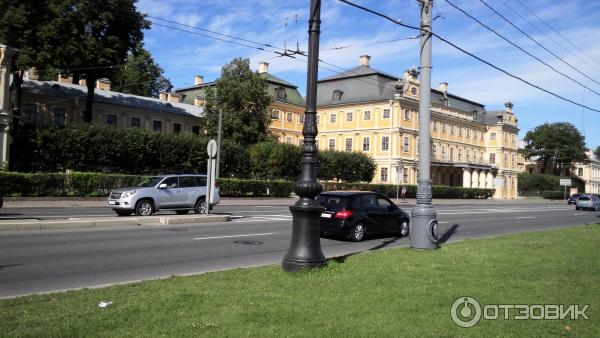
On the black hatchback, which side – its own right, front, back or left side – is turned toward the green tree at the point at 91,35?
left

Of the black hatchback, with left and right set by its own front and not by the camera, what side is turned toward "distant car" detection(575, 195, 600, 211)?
front

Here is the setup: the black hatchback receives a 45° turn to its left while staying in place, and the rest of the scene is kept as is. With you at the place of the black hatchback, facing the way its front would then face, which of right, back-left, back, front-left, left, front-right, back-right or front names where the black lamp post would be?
back

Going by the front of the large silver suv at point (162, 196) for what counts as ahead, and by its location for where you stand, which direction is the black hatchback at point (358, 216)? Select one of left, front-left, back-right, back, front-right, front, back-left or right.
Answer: left

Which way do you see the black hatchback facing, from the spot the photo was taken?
facing away from the viewer and to the right of the viewer

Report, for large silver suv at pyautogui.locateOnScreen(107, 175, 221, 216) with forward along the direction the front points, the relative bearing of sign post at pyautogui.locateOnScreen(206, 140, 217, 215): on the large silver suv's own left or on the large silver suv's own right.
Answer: on the large silver suv's own left

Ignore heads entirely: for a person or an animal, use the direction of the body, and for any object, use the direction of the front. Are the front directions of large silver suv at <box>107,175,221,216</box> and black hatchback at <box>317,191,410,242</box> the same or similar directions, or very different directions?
very different directions
